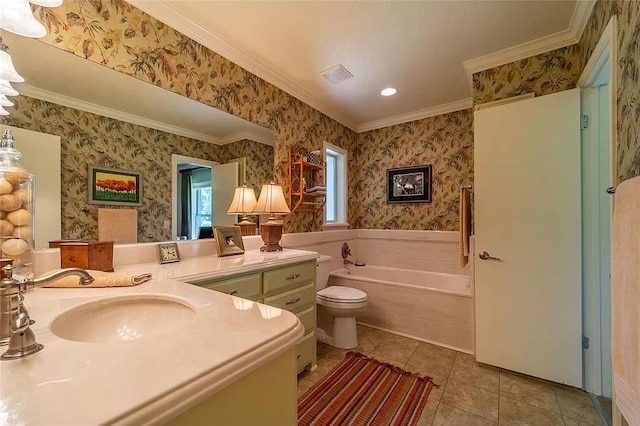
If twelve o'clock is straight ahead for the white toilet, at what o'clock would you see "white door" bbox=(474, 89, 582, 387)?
The white door is roughly at 11 o'clock from the white toilet.

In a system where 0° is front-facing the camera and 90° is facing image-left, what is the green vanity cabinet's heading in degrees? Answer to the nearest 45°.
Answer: approximately 315°

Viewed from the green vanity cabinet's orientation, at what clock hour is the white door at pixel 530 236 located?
The white door is roughly at 11 o'clock from the green vanity cabinet.

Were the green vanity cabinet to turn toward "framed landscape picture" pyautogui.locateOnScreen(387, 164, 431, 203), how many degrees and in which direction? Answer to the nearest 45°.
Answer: approximately 90° to its left

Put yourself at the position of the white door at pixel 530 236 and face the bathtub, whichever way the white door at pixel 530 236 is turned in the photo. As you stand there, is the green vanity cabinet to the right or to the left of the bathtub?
left

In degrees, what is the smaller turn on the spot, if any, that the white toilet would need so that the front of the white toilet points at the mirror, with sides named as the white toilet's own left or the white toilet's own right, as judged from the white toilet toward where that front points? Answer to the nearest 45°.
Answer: approximately 90° to the white toilet's own right

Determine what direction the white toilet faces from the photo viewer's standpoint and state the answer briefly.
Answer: facing the viewer and to the right of the viewer

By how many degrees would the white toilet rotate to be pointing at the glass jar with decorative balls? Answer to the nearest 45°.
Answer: approximately 90° to its right

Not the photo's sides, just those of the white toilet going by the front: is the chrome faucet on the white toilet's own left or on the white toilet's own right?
on the white toilet's own right

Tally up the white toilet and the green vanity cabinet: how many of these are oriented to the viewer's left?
0

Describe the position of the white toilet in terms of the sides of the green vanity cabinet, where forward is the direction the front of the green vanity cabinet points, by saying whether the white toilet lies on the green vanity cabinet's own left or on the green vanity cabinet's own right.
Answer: on the green vanity cabinet's own left

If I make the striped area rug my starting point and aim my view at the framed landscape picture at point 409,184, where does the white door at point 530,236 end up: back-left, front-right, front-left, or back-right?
front-right

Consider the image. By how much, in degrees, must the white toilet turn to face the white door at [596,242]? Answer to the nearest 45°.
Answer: approximately 45° to its left

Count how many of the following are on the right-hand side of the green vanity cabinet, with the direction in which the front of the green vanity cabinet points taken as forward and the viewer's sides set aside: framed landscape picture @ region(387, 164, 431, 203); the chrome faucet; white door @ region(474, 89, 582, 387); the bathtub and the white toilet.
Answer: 1
